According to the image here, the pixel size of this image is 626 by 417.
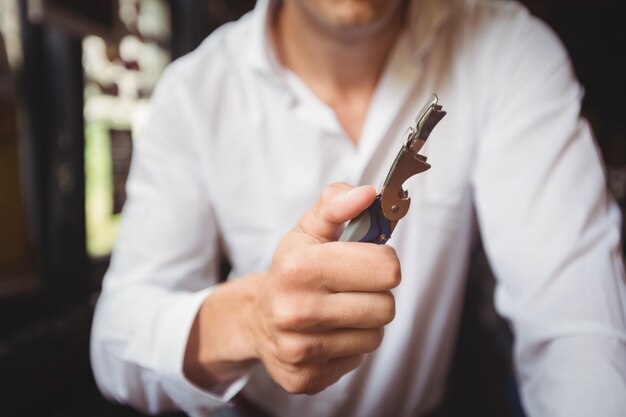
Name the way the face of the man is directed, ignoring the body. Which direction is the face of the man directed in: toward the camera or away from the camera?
toward the camera

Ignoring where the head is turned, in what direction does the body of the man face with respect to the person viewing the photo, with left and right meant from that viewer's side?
facing the viewer
